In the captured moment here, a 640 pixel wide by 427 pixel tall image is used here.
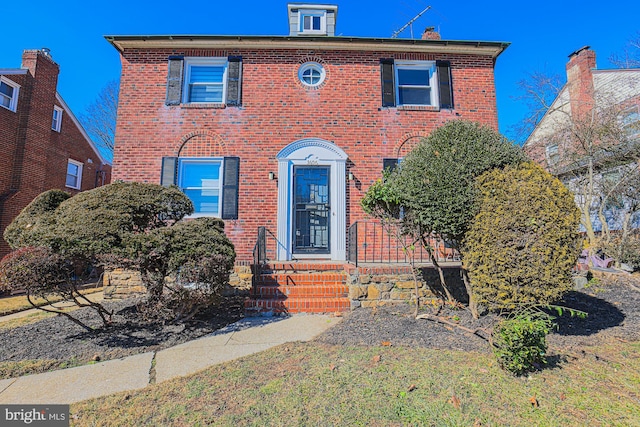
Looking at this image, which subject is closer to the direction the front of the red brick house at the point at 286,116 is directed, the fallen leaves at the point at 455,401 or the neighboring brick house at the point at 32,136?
the fallen leaves

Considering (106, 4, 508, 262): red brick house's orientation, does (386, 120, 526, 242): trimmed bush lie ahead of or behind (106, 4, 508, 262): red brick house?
ahead

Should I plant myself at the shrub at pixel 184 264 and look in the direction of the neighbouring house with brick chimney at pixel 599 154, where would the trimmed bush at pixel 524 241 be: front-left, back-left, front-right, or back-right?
front-right

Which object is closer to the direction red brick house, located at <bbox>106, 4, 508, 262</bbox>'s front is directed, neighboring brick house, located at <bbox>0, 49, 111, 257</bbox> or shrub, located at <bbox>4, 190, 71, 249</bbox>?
the shrub

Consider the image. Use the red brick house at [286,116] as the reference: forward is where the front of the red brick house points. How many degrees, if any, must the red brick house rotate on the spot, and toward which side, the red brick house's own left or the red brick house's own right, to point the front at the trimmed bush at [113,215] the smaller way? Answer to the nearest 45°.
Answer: approximately 45° to the red brick house's own right

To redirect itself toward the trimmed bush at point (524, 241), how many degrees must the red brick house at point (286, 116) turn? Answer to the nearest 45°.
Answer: approximately 45° to its left

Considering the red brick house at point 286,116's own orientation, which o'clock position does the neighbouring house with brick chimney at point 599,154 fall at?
The neighbouring house with brick chimney is roughly at 9 o'clock from the red brick house.

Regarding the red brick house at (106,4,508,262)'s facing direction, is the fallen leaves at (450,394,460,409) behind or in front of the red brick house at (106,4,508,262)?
in front

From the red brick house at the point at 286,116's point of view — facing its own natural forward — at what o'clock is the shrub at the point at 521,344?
The shrub is roughly at 11 o'clock from the red brick house.

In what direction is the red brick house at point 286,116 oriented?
toward the camera

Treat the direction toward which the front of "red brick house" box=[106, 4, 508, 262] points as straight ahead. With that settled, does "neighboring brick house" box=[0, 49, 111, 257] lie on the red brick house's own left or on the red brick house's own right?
on the red brick house's own right

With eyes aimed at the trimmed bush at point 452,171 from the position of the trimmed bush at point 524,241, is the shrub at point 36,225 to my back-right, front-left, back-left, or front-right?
front-left
